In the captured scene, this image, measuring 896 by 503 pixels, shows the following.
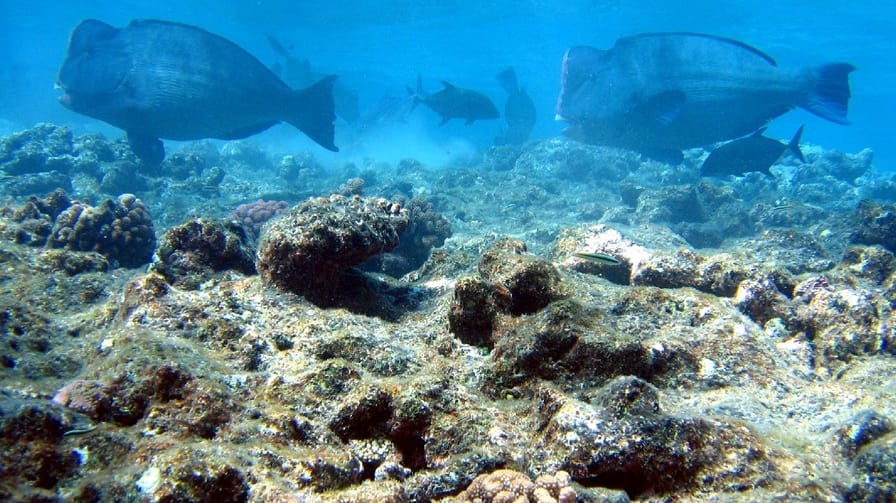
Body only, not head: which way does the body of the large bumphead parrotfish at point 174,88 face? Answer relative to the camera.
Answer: to the viewer's left

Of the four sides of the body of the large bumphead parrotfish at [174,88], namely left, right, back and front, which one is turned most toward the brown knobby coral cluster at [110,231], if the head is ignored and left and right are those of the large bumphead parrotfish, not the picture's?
left

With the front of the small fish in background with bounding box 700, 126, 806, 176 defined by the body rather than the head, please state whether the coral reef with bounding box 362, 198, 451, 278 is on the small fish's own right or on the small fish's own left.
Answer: on the small fish's own left

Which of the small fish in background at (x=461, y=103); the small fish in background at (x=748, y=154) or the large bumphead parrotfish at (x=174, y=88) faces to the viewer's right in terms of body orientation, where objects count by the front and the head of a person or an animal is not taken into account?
the small fish in background at (x=461, y=103)

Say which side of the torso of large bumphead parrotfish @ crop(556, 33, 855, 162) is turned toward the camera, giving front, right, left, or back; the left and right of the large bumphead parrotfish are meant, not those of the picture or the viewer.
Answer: left

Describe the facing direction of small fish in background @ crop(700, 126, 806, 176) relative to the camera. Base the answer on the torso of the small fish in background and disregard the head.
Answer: to the viewer's left

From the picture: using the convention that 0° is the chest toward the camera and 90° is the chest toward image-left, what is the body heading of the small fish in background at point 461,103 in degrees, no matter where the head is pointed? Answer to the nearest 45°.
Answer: approximately 270°

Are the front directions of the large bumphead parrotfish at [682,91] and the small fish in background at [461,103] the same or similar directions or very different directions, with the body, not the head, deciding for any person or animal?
very different directions

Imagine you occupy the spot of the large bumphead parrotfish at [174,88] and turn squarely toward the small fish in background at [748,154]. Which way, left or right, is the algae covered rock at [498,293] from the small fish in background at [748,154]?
right

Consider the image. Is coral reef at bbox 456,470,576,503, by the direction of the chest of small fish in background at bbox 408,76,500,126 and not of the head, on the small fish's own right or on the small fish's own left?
on the small fish's own right
